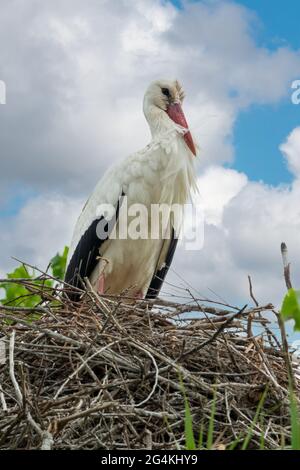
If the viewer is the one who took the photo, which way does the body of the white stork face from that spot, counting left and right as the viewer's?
facing the viewer and to the right of the viewer
